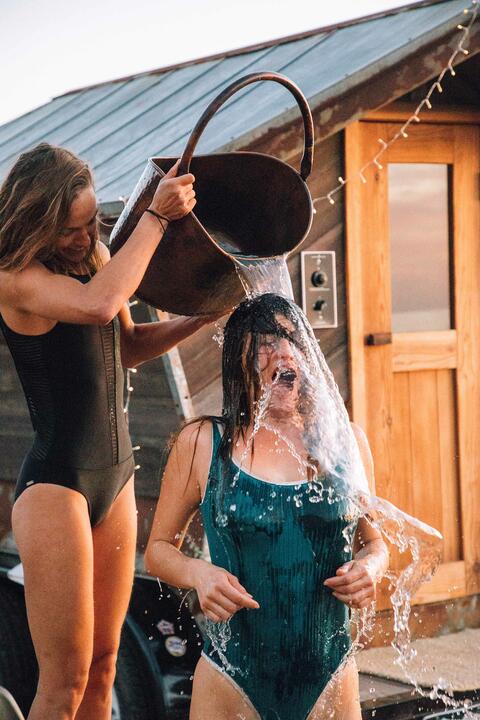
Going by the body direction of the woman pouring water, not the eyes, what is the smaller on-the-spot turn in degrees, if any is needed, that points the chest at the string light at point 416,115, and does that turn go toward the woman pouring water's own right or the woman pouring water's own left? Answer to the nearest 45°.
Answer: approximately 90° to the woman pouring water's own left

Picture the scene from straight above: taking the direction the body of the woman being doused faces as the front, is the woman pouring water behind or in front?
behind

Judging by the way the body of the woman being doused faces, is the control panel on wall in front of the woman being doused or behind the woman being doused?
behind

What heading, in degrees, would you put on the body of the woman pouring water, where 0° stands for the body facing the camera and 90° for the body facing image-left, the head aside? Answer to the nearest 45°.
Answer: approximately 315°

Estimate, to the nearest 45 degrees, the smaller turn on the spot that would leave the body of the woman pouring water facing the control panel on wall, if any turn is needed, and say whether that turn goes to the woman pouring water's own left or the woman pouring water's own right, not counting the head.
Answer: approximately 90° to the woman pouring water's own left

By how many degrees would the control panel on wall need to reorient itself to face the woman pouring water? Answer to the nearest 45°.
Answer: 0° — it already faces them

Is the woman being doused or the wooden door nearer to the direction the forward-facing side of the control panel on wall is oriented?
the woman being doused
